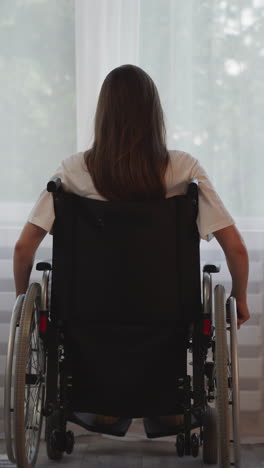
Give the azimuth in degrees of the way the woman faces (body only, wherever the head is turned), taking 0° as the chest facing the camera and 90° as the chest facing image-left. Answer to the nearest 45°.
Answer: approximately 180°

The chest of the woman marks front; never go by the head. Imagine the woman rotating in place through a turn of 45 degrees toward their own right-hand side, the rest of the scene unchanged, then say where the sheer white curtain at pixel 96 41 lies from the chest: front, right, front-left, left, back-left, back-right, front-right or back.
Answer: front-left

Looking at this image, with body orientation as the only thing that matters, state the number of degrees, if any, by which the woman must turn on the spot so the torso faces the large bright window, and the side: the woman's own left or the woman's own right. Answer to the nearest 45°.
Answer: approximately 45° to the woman's own left

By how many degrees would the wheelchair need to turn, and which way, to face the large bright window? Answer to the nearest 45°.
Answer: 0° — it already faces it

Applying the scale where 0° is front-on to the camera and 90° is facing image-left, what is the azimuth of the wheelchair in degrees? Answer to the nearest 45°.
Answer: approximately 180°

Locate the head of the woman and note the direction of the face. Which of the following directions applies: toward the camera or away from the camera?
away from the camera
